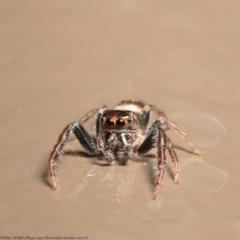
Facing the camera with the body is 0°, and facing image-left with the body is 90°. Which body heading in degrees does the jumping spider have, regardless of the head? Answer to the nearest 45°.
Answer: approximately 0°
